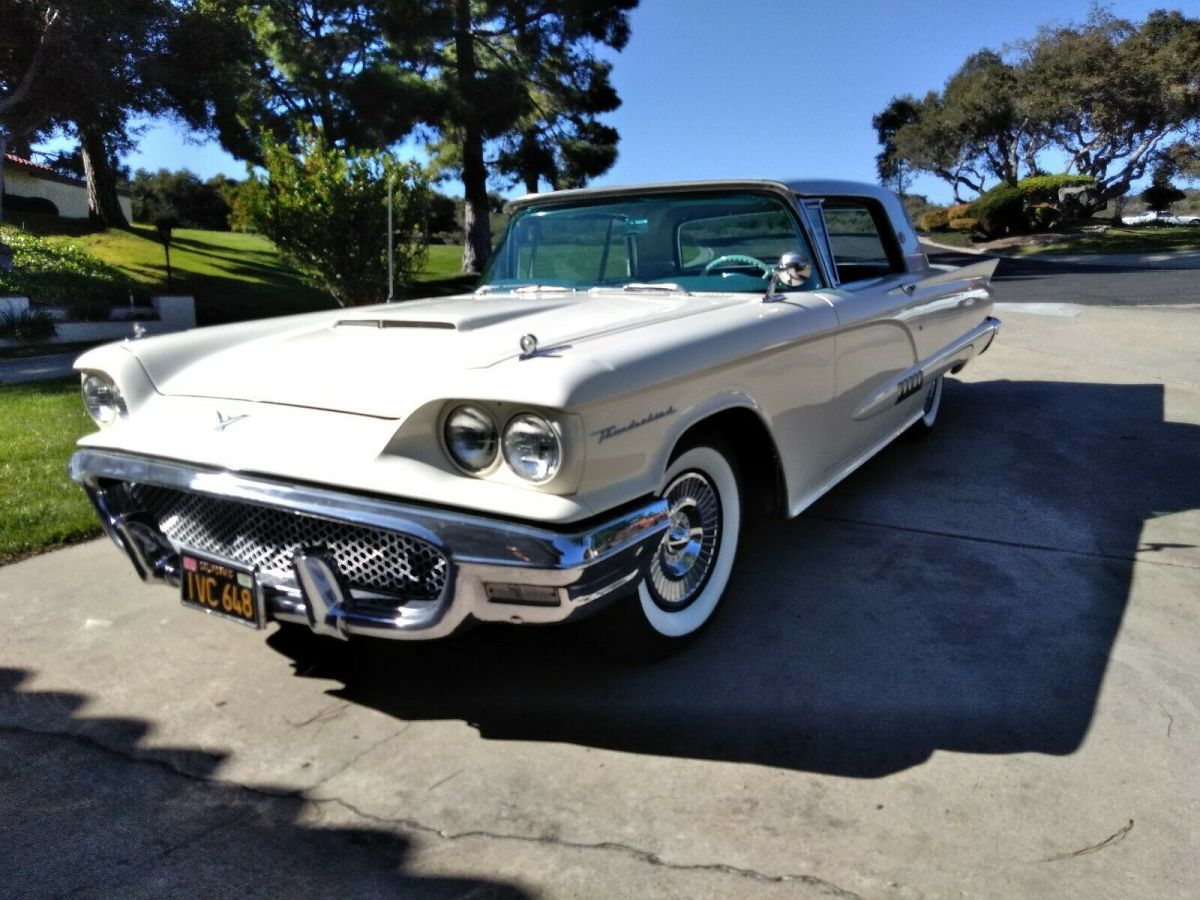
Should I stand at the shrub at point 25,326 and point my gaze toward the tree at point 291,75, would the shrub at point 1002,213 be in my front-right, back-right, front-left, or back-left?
front-right

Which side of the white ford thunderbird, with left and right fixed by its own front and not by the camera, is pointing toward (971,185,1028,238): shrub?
back

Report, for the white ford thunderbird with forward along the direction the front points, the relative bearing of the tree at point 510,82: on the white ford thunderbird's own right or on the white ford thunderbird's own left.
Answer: on the white ford thunderbird's own right

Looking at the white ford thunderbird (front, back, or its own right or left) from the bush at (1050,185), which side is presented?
back

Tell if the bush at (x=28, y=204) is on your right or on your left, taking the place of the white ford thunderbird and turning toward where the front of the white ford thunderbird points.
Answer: on your right

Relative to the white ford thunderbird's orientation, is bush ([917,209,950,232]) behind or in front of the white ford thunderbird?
behind

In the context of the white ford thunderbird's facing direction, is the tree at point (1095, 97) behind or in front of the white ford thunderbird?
behind

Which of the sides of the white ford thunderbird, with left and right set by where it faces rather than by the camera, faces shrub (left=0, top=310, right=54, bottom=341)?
right

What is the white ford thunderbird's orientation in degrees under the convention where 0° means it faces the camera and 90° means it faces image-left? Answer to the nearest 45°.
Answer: approximately 45°
